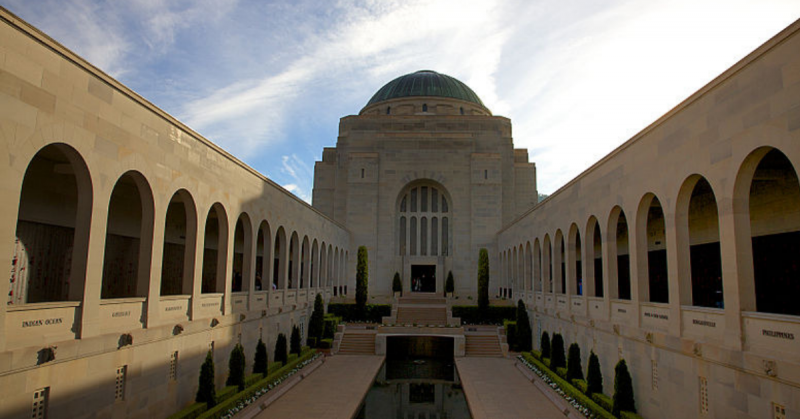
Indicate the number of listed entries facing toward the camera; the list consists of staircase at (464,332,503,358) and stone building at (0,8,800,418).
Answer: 2

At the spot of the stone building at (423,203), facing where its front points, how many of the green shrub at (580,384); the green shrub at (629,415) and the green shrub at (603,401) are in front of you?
3

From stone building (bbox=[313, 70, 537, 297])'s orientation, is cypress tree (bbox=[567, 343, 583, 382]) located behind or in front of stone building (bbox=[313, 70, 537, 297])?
in front

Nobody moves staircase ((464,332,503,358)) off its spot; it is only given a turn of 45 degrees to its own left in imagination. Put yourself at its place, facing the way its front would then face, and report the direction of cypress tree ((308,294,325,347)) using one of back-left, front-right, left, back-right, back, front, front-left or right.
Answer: back-right
